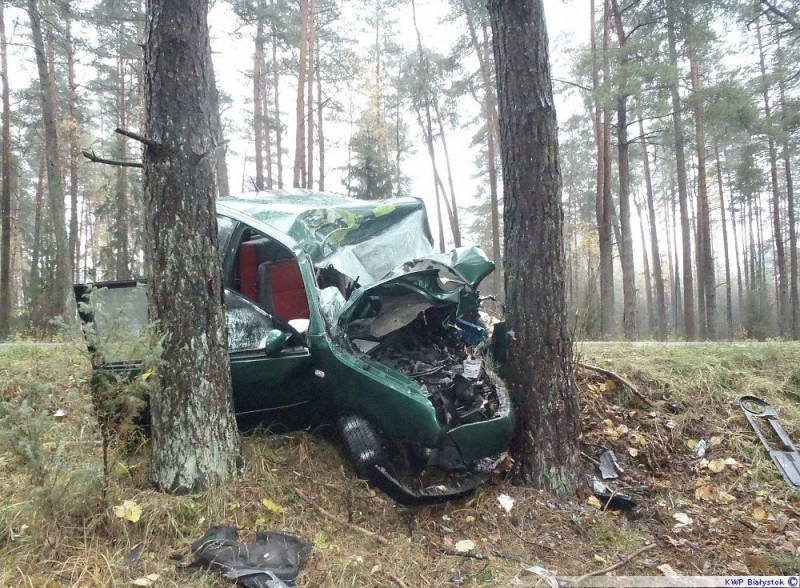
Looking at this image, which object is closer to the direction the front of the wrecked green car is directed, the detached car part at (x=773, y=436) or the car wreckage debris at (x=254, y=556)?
the detached car part

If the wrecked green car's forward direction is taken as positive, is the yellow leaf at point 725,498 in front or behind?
in front

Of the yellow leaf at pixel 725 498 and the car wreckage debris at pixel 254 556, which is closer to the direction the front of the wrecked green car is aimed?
the yellow leaf

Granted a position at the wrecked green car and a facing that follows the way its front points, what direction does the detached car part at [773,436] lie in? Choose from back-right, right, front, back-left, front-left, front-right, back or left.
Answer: front-left

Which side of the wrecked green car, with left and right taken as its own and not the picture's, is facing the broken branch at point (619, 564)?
front

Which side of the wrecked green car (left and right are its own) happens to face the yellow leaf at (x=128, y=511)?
right

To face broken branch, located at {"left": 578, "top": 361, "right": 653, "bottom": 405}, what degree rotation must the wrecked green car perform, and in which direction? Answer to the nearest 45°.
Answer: approximately 45° to its left

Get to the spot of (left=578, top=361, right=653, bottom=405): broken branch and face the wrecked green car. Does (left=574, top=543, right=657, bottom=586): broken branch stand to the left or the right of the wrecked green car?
left

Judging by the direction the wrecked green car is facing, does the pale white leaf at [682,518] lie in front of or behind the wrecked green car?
in front

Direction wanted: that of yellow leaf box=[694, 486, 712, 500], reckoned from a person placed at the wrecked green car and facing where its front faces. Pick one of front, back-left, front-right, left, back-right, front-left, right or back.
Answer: front-left

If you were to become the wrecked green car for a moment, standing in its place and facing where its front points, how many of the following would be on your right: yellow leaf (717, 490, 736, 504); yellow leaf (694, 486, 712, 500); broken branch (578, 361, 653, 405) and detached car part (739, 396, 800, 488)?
0

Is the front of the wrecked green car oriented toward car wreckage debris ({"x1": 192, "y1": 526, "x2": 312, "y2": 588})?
no
